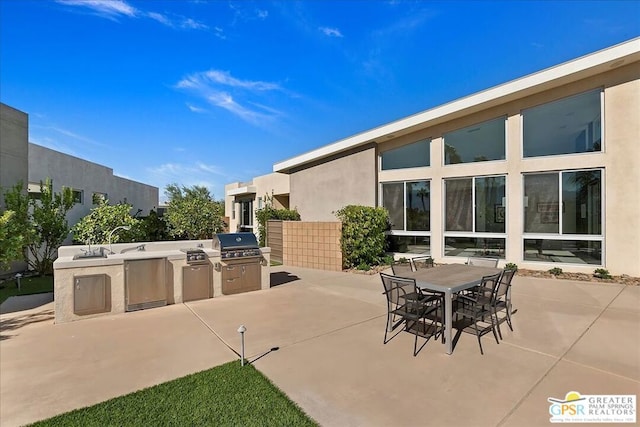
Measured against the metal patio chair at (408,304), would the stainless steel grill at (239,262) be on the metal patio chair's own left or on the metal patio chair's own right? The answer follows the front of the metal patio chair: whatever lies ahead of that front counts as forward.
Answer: on the metal patio chair's own left

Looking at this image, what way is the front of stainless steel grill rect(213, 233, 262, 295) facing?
toward the camera

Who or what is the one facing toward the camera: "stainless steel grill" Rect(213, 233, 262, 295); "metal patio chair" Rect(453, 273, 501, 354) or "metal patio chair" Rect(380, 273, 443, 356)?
the stainless steel grill

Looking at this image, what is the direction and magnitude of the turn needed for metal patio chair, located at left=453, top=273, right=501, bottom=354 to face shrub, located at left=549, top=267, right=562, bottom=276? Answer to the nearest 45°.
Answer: approximately 45° to its right

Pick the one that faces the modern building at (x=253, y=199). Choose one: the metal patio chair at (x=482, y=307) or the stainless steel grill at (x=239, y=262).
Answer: the metal patio chair

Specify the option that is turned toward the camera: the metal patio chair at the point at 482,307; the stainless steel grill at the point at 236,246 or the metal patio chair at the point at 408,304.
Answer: the stainless steel grill

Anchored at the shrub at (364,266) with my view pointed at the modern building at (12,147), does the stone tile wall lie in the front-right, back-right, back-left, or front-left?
front-right

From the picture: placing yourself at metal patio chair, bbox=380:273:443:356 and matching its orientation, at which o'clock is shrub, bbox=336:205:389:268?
The shrub is roughly at 10 o'clock from the metal patio chair.

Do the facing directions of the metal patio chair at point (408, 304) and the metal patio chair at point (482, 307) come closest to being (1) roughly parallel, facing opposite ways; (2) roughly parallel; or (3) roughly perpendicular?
roughly perpendicular

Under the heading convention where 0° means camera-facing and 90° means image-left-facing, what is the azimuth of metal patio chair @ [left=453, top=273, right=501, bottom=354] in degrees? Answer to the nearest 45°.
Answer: approximately 135°

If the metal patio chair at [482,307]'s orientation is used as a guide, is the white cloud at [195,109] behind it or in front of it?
in front

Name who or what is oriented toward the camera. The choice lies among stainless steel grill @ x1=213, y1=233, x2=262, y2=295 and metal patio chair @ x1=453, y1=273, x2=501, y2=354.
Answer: the stainless steel grill

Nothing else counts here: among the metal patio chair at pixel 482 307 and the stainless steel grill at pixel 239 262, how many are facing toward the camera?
1

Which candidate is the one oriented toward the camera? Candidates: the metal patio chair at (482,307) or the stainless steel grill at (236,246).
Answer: the stainless steel grill

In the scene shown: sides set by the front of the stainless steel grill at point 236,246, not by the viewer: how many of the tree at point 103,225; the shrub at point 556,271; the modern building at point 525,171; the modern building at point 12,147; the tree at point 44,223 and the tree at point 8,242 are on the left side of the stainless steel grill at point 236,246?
2

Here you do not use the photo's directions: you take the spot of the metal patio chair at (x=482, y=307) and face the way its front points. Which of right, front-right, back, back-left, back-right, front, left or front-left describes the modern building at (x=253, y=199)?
front

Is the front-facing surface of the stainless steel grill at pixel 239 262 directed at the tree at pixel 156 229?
no

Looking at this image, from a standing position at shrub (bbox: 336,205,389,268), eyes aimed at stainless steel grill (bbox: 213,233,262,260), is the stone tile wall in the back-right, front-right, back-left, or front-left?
front-right

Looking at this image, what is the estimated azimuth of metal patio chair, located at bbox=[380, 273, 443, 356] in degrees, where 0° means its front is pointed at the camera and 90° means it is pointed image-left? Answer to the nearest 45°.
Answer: approximately 225°

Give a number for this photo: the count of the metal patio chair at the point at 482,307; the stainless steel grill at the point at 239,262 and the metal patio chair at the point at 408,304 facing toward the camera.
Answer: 1
